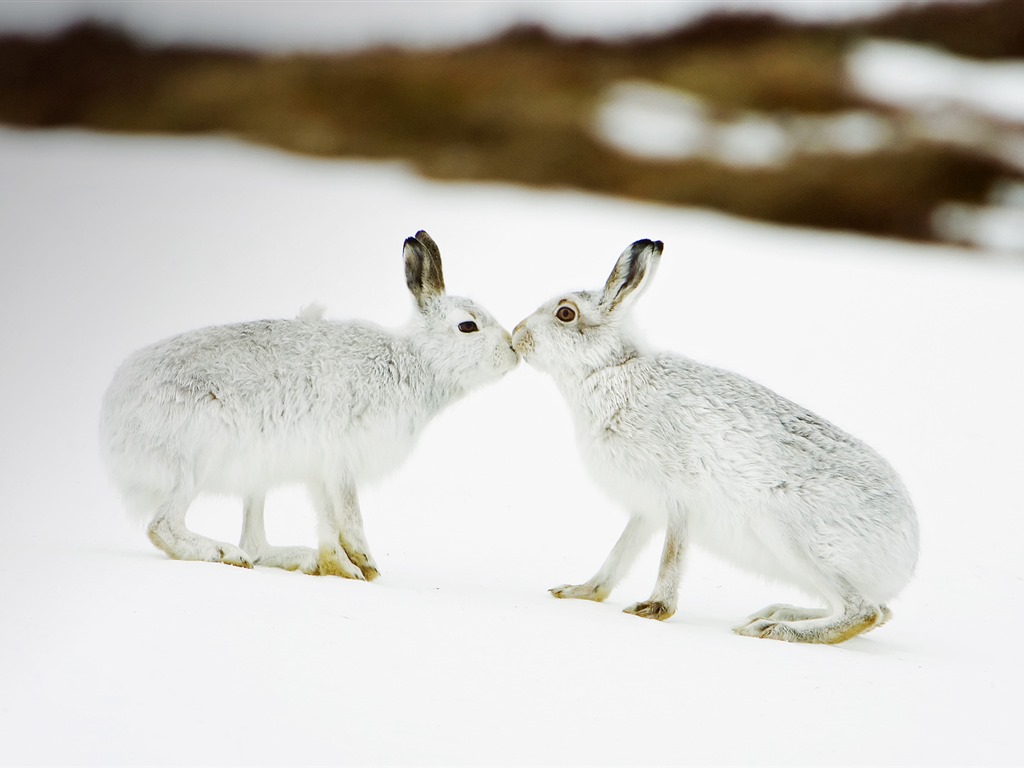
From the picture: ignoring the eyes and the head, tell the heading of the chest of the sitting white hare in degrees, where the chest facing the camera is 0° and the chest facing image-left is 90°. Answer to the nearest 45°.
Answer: approximately 90°

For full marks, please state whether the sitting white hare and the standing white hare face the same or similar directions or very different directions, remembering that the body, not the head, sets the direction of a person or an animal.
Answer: very different directions

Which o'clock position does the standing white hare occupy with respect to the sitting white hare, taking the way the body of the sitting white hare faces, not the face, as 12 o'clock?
The standing white hare is roughly at 12 o'clock from the sitting white hare.

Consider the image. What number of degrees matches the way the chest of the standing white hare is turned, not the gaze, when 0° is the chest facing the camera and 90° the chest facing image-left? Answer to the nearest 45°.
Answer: approximately 270°

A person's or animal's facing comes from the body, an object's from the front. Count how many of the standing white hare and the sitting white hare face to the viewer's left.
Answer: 1
